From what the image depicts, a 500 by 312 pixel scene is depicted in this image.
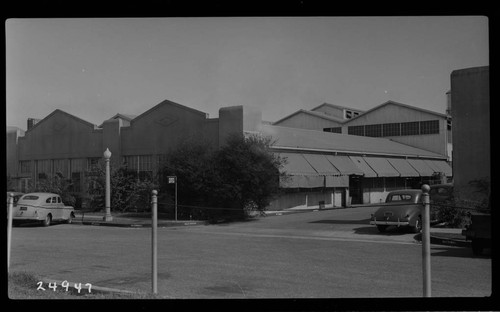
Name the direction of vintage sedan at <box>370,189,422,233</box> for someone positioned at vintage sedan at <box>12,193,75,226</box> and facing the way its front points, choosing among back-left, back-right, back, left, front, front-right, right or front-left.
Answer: front-right

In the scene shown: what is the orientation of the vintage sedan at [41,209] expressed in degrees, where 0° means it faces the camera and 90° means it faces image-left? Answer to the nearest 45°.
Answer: approximately 225°

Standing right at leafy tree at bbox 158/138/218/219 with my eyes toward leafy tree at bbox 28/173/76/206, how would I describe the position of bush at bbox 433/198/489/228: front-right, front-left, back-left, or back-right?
back-left

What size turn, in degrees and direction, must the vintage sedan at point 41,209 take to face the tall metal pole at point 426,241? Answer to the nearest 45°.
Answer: approximately 90° to its right

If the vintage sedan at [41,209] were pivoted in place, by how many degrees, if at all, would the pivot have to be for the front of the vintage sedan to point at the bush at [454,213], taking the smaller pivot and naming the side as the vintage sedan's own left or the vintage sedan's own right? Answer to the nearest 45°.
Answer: approximately 45° to the vintage sedan's own right
